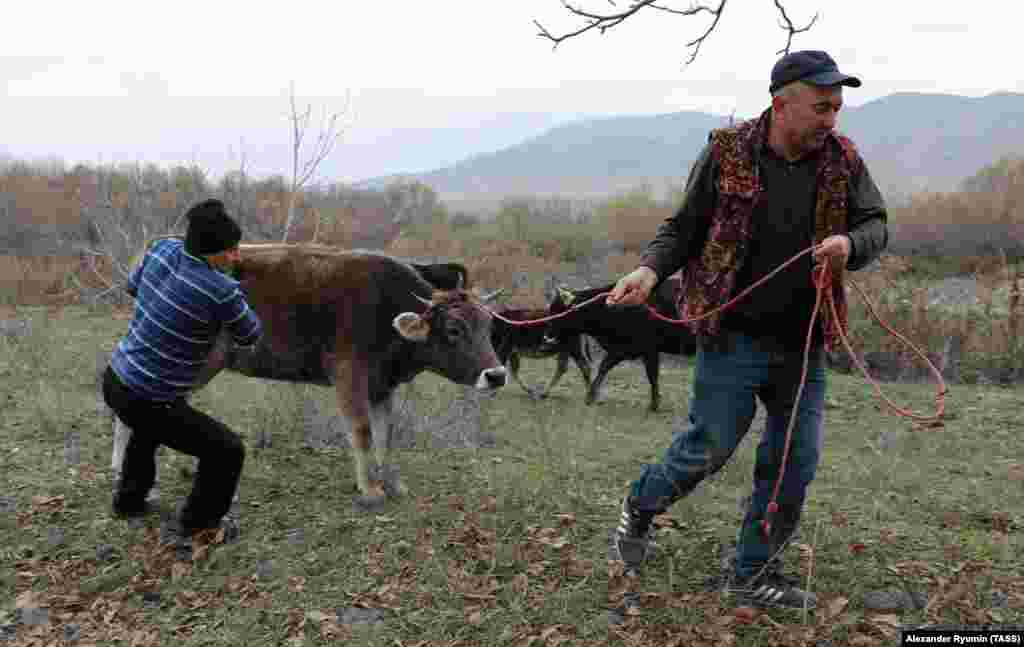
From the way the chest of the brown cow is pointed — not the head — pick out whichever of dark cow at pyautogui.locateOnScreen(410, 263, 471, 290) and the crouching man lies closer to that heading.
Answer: the dark cow

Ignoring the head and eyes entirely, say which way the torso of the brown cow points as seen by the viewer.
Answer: to the viewer's right

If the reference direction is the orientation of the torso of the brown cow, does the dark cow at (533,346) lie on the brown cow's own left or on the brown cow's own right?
on the brown cow's own left

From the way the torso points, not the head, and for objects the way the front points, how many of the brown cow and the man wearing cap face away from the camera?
0

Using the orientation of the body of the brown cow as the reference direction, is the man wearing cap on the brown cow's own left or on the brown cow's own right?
on the brown cow's own right

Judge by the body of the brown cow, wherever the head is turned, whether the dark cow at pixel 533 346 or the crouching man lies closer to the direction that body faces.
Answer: the dark cow
